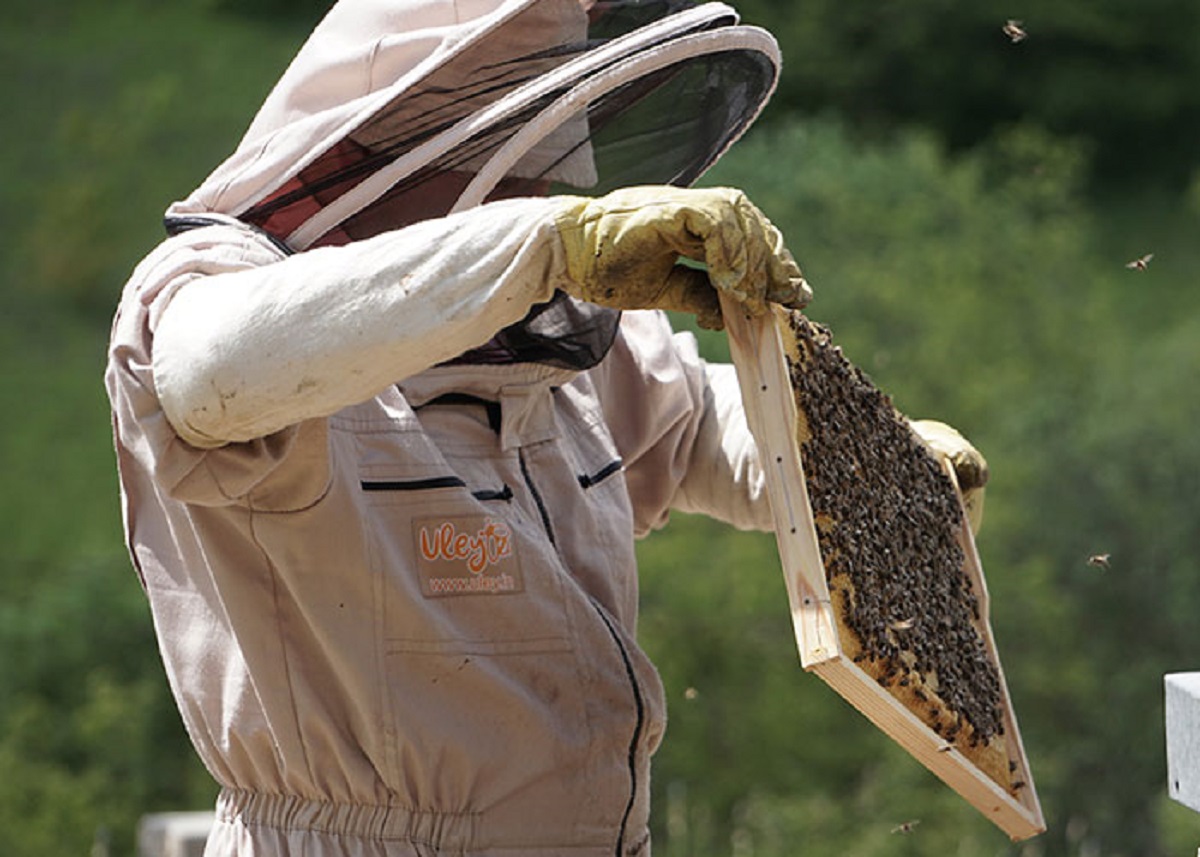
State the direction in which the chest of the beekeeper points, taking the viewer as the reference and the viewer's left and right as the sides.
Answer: facing the viewer and to the right of the viewer
